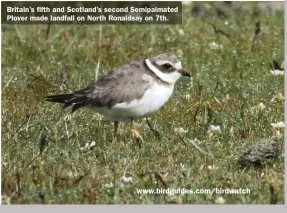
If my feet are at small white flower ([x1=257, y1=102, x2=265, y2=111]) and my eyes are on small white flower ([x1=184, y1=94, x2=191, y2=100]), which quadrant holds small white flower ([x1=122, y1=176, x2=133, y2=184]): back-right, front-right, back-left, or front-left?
front-left

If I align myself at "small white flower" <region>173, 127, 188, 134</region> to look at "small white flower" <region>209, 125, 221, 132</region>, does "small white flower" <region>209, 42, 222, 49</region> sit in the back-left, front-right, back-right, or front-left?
front-left

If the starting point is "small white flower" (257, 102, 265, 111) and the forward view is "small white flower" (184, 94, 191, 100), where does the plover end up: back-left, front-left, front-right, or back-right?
front-left

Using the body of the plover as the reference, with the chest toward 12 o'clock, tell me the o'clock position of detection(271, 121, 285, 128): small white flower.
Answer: The small white flower is roughly at 12 o'clock from the plover.

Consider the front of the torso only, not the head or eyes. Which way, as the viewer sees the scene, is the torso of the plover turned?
to the viewer's right

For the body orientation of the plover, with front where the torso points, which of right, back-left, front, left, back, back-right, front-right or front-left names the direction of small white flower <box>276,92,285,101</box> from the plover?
front

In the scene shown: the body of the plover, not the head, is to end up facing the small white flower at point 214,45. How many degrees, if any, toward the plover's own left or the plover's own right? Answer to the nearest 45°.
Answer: approximately 45° to the plover's own left

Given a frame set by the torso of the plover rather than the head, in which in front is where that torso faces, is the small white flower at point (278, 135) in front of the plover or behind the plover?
in front

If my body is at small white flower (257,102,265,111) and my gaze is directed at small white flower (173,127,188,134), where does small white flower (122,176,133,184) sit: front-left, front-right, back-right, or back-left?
front-left
